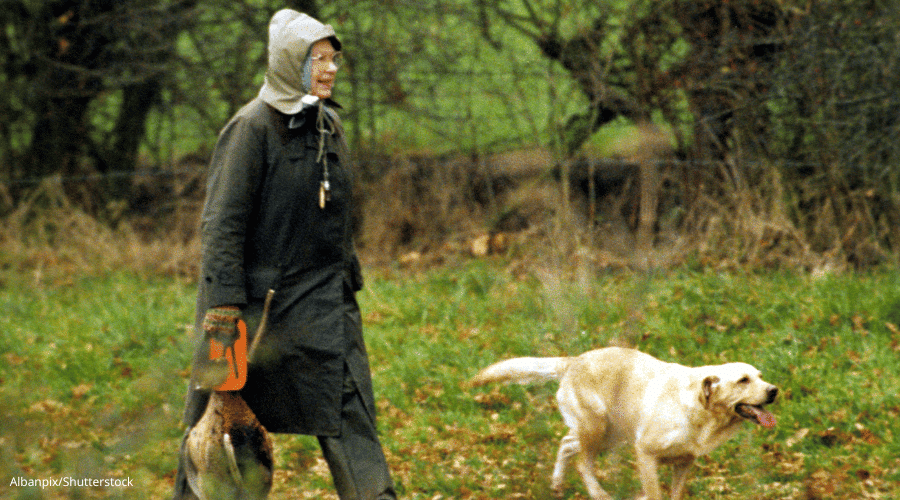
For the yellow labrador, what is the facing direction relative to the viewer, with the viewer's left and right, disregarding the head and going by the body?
facing to the right of the viewer

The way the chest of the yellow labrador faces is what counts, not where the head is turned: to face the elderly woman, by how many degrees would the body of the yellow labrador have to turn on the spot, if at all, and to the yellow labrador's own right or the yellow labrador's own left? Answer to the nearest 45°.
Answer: approximately 180°

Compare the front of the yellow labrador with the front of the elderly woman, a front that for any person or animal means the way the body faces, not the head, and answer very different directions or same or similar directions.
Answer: same or similar directions

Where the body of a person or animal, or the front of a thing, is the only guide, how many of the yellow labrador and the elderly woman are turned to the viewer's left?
0

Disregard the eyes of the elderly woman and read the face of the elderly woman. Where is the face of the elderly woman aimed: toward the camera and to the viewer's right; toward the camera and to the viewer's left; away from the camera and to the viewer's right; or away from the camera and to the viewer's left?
toward the camera and to the viewer's right

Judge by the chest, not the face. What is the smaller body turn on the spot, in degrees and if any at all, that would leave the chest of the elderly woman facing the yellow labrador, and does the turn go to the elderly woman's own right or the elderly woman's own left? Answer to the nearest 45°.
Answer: approximately 45° to the elderly woman's own left

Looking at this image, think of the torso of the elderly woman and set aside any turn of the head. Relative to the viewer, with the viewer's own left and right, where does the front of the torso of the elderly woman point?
facing the viewer and to the right of the viewer
